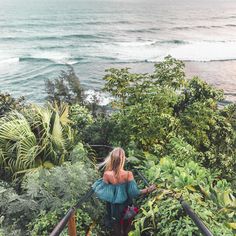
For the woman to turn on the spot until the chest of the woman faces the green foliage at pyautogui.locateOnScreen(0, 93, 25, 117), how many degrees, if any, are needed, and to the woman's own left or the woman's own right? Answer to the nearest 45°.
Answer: approximately 45° to the woman's own left

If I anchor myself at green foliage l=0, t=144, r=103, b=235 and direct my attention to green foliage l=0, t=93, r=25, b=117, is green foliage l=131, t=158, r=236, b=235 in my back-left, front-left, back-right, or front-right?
back-right

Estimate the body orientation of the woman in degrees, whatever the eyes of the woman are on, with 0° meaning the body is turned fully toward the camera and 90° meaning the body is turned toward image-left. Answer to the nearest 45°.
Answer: approximately 180°

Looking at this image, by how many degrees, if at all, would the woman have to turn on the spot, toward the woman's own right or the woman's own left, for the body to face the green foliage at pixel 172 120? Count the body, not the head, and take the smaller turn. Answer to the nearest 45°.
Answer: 0° — they already face it

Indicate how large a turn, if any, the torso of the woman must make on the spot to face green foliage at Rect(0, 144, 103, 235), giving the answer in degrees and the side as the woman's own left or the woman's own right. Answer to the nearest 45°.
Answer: approximately 90° to the woman's own left

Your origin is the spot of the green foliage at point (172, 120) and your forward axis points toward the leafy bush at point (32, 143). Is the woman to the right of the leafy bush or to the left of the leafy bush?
left

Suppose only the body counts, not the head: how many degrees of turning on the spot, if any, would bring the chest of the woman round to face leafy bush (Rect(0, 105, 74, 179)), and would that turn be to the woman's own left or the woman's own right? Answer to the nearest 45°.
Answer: approximately 45° to the woman's own left

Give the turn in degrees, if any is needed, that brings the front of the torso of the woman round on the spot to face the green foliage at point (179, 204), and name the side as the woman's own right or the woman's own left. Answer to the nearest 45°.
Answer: approximately 90° to the woman's own right

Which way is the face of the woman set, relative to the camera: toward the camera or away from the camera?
away from the camera
